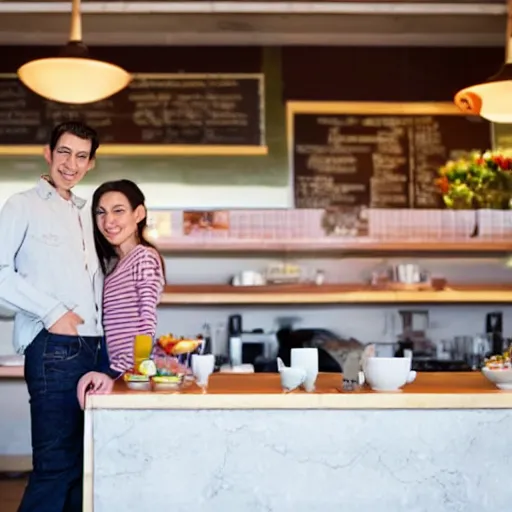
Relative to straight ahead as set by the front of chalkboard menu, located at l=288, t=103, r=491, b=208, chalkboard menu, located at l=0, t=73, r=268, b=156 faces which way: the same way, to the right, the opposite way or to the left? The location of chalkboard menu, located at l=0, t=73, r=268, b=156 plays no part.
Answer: the same way

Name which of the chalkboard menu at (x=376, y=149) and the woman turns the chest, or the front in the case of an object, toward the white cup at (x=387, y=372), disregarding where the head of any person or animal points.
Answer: the chalkboard menu

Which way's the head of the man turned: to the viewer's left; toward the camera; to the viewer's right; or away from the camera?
toward the camera

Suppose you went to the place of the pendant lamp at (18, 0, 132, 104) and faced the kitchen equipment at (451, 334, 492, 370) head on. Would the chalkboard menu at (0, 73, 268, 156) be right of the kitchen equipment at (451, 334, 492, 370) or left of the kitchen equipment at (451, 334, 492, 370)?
left

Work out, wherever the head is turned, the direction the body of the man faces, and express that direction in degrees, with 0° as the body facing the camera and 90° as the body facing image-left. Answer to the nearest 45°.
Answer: approximately 315°

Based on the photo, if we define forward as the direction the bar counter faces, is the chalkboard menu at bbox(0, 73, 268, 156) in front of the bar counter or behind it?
behind

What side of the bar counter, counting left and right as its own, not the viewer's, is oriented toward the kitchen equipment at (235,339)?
back

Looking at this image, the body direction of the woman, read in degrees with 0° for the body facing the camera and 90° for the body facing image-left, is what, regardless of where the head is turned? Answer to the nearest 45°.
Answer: approximately 45°

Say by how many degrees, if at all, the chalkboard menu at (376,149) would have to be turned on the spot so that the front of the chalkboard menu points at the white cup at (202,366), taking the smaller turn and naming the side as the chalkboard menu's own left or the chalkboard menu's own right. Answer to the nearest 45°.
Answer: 0° — it already faces it

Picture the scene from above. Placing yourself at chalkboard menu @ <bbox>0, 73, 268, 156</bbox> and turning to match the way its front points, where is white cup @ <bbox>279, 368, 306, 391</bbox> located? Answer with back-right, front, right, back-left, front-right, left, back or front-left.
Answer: front

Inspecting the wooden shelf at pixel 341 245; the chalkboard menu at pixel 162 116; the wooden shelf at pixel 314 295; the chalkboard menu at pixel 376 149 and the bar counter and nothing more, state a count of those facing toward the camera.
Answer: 5

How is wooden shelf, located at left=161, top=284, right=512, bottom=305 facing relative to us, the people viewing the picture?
facing the viewer

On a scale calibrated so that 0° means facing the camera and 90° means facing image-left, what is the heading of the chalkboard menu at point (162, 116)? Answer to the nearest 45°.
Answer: approximately 0°

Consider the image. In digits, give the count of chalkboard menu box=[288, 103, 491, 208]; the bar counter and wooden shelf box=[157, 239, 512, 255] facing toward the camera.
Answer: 3

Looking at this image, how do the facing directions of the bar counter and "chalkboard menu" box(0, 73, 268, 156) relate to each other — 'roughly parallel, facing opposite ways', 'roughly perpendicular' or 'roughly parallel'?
roughly parallel

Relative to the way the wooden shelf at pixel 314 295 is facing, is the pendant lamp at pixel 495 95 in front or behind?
in front

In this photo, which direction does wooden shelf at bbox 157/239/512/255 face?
toward the camera

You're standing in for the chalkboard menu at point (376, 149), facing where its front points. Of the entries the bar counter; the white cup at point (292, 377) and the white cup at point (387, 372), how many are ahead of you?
3

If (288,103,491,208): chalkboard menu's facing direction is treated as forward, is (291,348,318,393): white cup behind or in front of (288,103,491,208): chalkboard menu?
in front

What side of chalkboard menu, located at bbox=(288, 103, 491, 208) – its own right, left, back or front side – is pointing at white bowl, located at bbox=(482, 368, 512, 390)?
front
